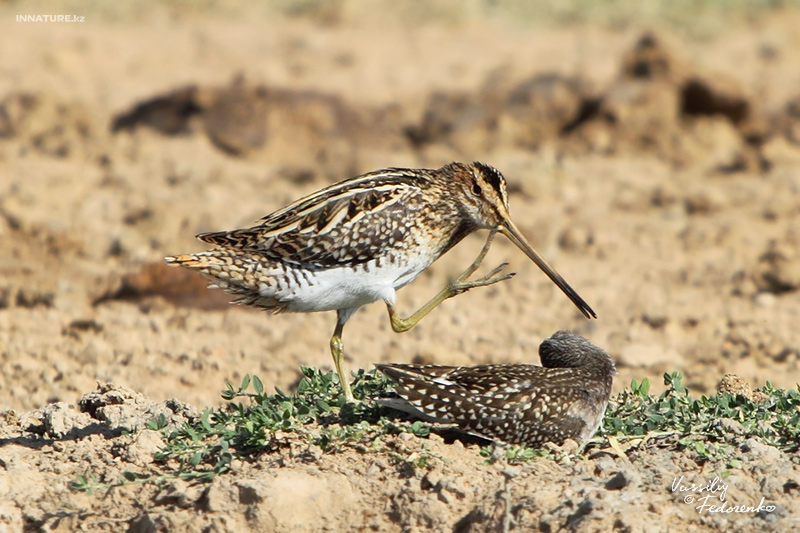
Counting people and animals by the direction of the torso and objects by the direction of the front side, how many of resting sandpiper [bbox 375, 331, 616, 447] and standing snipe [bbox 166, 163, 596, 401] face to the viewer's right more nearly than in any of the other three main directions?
2

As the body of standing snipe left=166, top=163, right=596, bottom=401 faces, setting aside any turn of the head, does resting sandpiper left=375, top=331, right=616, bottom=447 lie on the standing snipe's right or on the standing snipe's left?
on the standing snipe's right

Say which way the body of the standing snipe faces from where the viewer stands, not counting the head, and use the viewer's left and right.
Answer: facing to the right of the viewer
